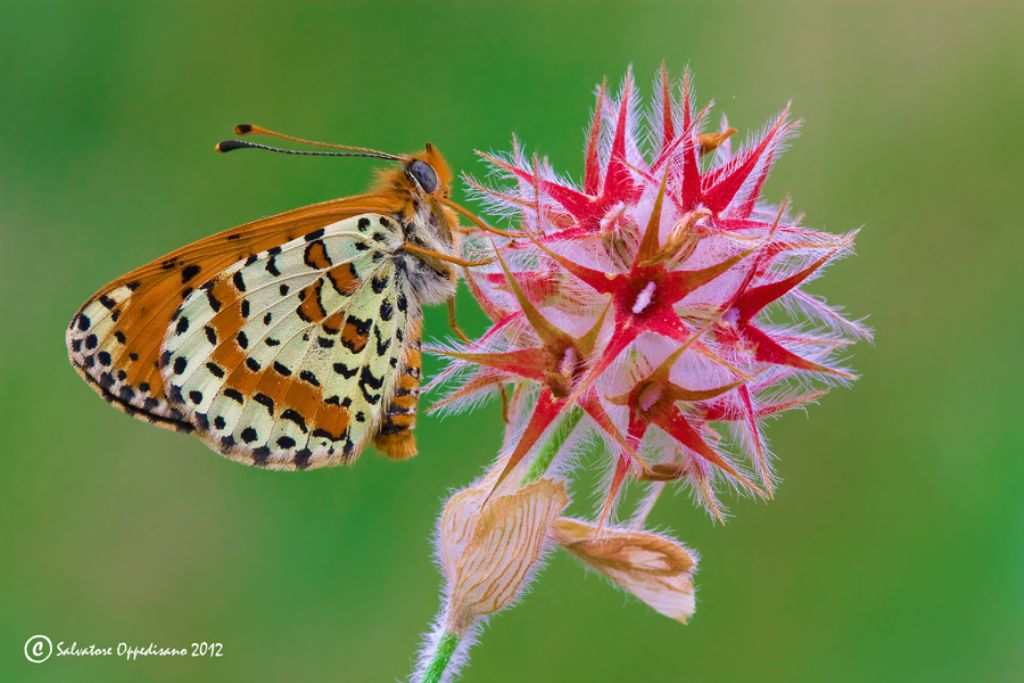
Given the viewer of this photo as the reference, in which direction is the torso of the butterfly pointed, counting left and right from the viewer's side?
facing to the right of the viewer
